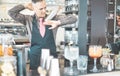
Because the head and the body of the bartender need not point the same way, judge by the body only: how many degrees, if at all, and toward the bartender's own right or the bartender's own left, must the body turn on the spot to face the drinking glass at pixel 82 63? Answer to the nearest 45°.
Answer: approximately 90° to the bartender's own left

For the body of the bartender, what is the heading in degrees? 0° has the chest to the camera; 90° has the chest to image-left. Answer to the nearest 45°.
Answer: approximately 0°
